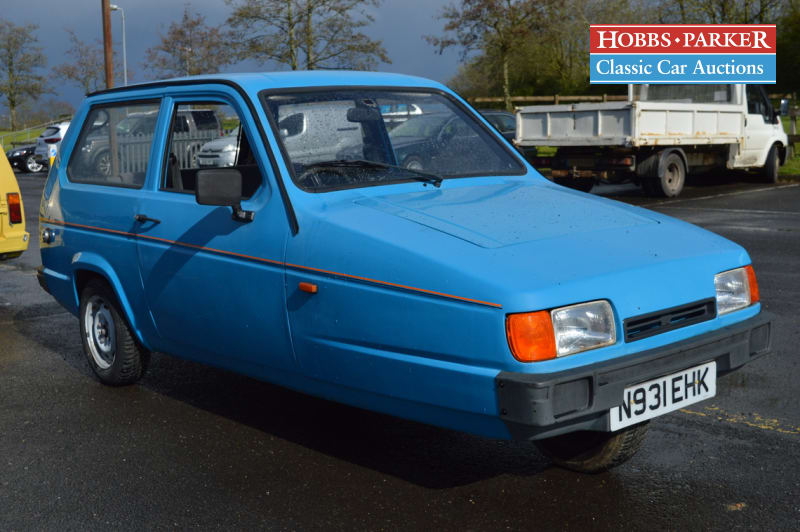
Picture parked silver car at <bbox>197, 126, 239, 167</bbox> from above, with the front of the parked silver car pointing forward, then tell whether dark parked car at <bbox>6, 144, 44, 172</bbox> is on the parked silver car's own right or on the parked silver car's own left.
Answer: on the parked silver car's own right

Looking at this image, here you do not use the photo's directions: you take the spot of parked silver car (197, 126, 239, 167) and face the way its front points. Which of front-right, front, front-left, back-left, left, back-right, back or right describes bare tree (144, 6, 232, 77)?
back-right

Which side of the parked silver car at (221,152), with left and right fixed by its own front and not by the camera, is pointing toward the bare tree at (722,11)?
back

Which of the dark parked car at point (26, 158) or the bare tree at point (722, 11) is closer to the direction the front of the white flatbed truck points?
the bare tree

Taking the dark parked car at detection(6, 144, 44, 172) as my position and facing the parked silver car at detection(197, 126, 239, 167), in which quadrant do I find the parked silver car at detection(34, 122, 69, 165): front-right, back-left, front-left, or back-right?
front-left

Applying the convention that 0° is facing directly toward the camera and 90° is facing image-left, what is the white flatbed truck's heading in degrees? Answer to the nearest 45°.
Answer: approximately 225°

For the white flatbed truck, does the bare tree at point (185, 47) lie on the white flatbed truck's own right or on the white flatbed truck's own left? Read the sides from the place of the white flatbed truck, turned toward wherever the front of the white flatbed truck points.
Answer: on the white flatbed truck's own left

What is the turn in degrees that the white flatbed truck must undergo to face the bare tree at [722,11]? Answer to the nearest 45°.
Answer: approximately 45° to its left
